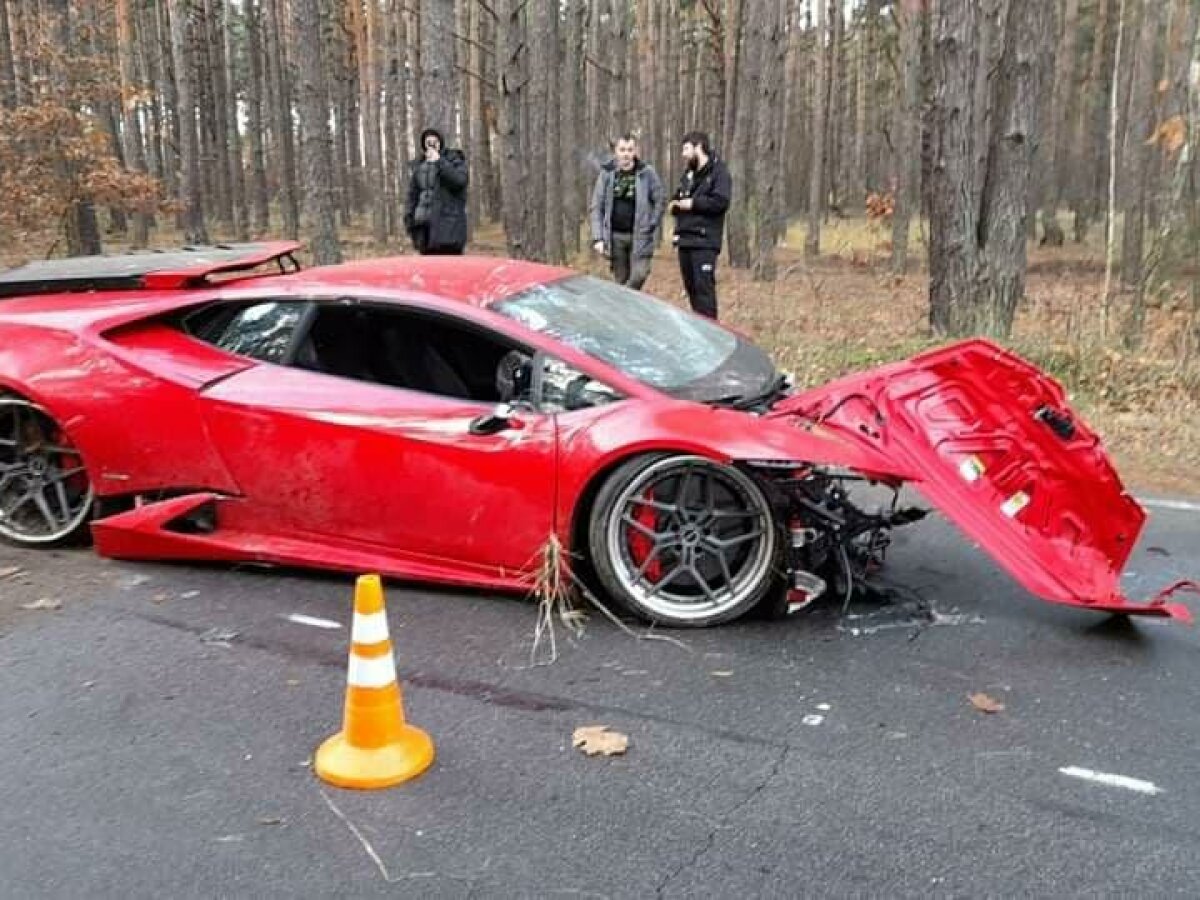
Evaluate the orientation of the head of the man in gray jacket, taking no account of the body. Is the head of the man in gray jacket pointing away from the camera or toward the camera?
toward the camera

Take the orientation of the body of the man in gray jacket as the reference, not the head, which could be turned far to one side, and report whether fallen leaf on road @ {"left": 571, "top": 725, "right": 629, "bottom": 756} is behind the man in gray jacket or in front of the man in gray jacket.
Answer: in front

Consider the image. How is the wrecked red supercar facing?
to the viewer's right

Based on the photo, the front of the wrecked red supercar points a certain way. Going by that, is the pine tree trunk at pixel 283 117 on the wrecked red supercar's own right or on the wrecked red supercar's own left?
on the wrecked red supercar's own left

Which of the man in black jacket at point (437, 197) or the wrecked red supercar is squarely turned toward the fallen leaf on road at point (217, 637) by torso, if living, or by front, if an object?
the man in black jacket

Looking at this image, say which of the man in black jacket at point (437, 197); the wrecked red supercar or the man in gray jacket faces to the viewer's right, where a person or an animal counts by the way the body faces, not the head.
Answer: the wrecked red supercar

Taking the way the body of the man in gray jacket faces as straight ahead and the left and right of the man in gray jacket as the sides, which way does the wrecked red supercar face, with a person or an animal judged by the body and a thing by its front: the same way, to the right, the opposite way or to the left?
to the left

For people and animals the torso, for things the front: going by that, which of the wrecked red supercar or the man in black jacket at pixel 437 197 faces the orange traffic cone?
the man in black jacket

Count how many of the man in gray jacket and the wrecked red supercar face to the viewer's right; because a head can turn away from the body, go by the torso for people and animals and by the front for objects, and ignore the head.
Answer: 1

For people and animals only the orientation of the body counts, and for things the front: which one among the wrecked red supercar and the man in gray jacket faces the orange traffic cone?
the man in gray jacket

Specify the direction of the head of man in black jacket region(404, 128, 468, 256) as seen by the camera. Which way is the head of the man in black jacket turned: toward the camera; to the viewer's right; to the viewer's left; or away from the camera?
toward the camera

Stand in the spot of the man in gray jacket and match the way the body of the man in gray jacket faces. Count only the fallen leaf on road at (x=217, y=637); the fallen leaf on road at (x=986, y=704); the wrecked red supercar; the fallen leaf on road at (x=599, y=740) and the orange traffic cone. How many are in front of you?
5

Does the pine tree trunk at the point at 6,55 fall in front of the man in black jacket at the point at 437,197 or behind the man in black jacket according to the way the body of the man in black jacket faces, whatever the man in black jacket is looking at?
behind

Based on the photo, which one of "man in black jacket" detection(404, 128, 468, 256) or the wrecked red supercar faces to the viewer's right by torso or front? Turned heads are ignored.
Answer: the wrecked red supercar

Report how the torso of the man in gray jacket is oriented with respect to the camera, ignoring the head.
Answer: toward the camera

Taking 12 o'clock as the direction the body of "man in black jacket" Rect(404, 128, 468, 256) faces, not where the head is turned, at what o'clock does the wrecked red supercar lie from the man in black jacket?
The wrecked red supercar is roughly at 12 o'clock from the man in black jacket.

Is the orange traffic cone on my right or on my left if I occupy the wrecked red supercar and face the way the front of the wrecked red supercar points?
on my right

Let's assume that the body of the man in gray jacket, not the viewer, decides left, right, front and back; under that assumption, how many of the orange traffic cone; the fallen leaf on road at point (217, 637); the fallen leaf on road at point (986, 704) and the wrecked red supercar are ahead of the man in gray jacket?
4

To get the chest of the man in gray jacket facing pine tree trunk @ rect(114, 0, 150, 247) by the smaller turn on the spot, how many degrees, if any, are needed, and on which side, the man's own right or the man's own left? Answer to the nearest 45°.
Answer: approximately 135° to the man's own right

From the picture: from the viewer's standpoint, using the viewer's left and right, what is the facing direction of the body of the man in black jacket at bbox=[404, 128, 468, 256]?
facing the viewer
